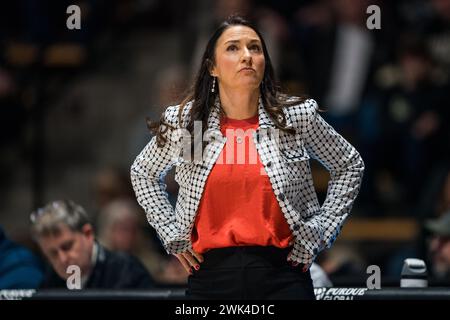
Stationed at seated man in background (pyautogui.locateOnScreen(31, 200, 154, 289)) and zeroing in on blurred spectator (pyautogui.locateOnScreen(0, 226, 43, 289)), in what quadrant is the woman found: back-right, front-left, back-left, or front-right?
back-left

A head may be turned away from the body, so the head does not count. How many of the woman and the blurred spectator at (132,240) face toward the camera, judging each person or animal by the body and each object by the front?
2

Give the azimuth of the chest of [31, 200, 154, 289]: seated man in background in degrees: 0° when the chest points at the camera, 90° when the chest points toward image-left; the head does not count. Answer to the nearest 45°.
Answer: approximately 45°

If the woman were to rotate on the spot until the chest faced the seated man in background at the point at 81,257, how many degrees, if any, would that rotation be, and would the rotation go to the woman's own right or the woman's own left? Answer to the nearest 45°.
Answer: approximately 135° to the woman's own right

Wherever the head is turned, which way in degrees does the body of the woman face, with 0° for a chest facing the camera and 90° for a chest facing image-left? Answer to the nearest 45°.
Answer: approximately 0°

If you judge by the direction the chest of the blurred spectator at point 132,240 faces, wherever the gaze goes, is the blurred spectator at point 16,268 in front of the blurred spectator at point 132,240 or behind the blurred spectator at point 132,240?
in front

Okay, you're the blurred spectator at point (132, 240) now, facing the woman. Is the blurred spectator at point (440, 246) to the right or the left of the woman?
left

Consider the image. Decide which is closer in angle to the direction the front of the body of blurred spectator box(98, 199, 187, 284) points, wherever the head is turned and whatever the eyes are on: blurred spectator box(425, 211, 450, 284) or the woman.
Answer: the woman
